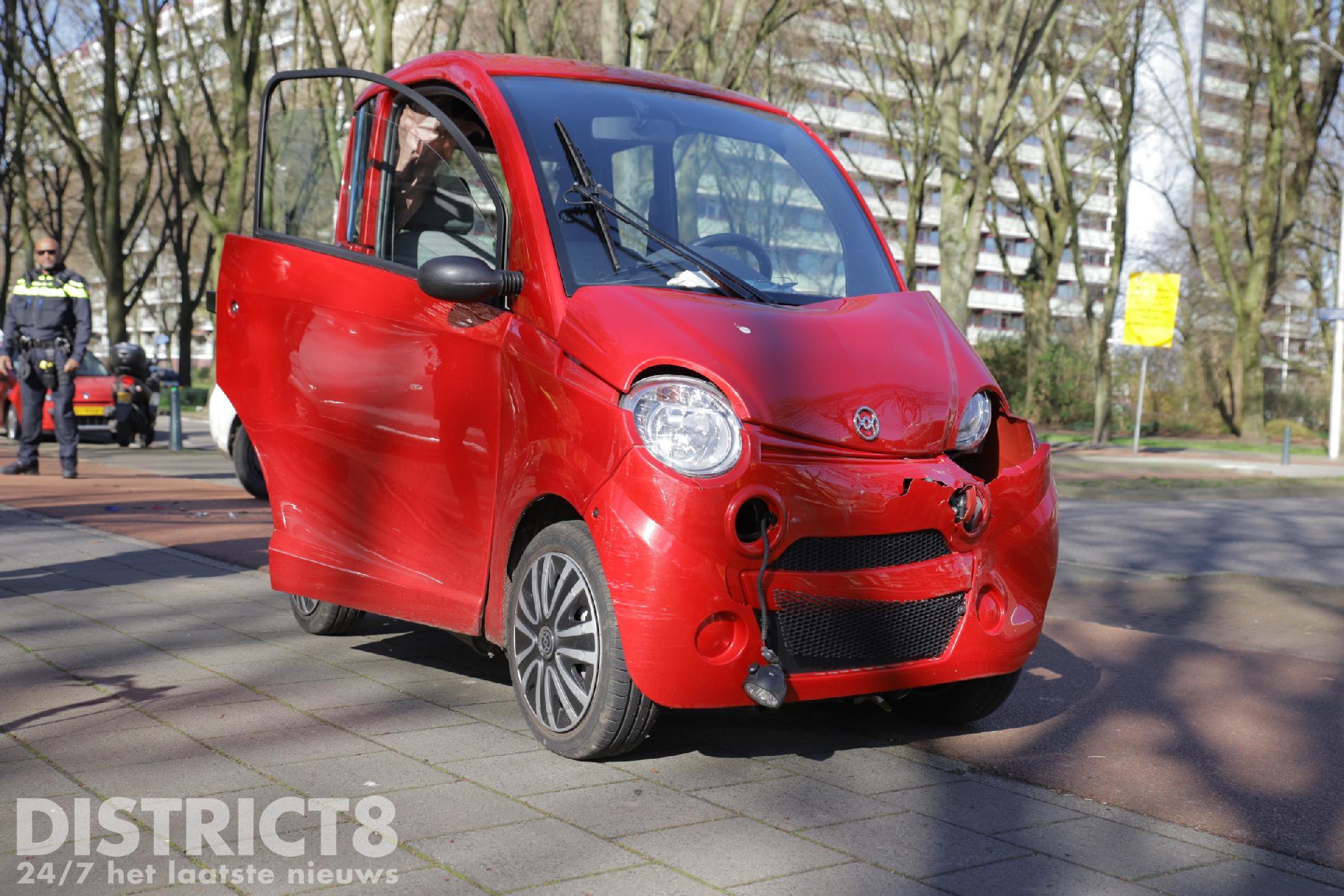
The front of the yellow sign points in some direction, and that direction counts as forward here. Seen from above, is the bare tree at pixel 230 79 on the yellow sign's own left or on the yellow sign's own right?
on the yellow sign's own right

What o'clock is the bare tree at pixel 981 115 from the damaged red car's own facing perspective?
The bare tree is roughly at 8 o'clock from the damaged red car.

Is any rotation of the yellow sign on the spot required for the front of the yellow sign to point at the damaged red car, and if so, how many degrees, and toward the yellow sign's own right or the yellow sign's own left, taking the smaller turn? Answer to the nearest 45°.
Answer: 0° — it already faces it

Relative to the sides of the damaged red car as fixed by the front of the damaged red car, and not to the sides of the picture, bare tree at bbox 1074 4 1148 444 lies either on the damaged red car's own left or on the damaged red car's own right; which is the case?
on the damaged red car's own left

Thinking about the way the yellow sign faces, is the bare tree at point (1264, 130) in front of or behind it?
behind

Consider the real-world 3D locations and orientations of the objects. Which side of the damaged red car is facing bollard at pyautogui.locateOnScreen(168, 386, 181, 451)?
back

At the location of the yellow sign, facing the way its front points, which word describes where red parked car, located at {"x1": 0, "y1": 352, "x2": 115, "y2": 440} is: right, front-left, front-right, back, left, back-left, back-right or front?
front-right

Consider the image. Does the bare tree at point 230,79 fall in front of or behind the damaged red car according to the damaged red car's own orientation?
behind

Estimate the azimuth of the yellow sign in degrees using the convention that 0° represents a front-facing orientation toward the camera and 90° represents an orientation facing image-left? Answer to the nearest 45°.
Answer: approximately 0°

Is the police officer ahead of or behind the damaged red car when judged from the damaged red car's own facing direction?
behind

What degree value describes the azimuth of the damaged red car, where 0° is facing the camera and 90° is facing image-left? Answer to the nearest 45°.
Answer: approximately 315°
